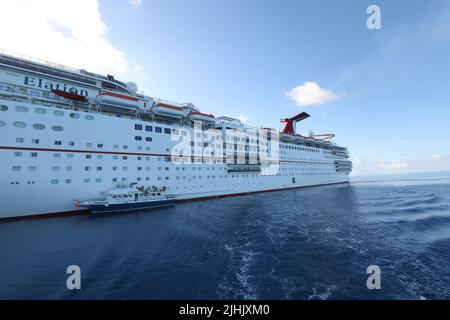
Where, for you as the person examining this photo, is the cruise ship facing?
facing the viewer and to the left of the viewer
